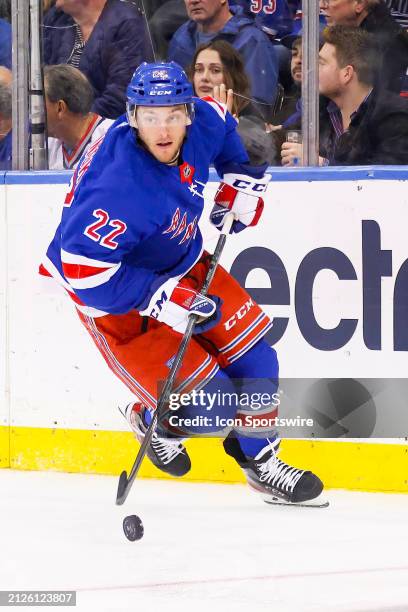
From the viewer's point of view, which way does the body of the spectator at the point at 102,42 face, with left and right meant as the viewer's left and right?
facing the viewer and to the left of the viewer

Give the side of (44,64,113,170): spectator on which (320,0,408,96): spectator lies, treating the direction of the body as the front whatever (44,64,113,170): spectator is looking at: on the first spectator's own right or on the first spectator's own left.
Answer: on the first spectator's own left

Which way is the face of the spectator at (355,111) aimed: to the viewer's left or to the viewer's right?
to the viewer's left

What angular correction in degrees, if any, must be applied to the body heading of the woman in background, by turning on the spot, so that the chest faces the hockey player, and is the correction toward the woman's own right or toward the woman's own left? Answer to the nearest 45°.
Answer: approximately 45° to the woman's own left
